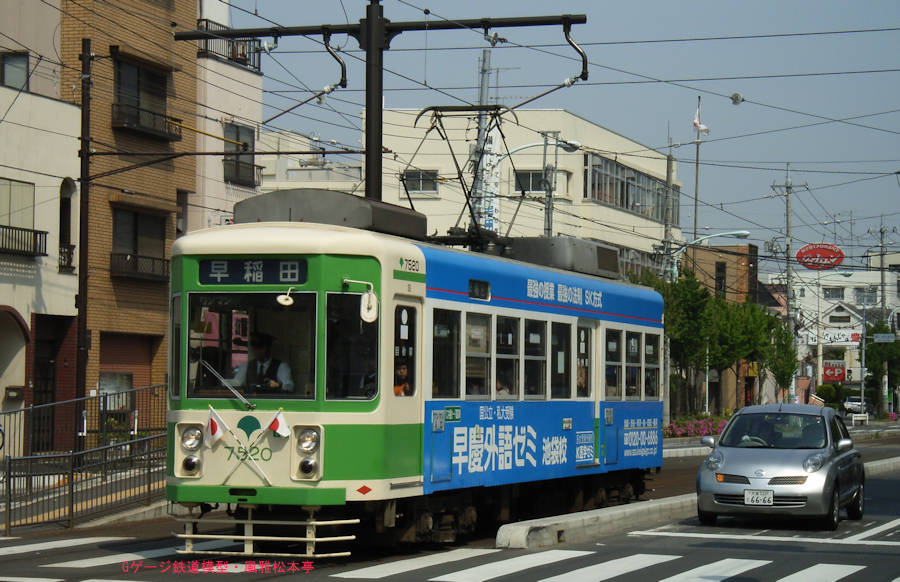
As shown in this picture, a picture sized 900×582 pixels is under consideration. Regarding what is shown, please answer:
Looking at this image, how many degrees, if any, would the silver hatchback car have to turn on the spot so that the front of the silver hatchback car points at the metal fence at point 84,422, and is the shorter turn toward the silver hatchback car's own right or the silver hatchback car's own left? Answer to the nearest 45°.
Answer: approximately 45° to the silver hatchback car's own right

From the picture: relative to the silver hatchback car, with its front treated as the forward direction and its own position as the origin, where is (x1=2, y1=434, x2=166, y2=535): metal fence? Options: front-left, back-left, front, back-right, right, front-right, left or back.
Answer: front-right

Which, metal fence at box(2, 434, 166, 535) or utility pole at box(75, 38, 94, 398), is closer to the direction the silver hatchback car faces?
the metal fence

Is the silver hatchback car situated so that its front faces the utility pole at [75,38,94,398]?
no

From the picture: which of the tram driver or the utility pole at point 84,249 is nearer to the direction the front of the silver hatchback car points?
the tram driver

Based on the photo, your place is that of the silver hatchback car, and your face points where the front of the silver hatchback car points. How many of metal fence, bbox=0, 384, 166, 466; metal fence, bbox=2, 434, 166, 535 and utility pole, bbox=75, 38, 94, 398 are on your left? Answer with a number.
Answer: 0

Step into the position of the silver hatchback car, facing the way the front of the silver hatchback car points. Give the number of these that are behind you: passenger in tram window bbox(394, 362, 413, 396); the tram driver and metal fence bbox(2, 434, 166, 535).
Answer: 0

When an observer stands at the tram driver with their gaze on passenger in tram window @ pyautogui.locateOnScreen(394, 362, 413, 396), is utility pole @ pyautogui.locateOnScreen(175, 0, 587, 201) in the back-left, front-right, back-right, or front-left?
front-left

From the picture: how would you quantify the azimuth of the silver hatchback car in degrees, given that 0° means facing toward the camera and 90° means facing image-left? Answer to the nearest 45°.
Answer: approximately 45°
